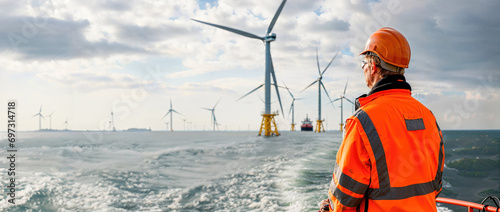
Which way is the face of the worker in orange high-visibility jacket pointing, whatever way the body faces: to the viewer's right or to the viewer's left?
to the viewer's left

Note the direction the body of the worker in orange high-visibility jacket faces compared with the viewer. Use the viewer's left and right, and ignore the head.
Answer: facing away from the viewer and to the left of the viewer
